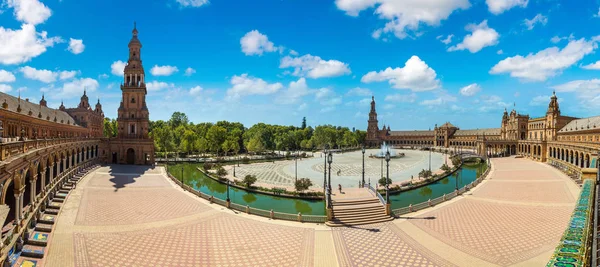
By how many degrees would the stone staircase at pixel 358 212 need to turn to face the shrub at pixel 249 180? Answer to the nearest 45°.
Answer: approximately 135° to its right

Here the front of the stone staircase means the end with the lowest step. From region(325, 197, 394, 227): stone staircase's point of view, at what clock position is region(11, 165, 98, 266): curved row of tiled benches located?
region(11, 165, 98, 266): curved row of tiled benches is roughly at 2 o'clock from region(325, 197, 394, 227): stone staircase.

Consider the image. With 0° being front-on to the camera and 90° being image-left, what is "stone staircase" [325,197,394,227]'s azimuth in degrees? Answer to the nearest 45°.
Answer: approximately 0°

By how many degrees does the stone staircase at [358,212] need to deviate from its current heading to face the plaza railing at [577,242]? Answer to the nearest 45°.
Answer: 0° — it already faces it

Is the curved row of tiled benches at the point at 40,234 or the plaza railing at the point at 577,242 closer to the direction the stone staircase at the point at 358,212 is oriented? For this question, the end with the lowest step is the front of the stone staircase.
the plaza railing

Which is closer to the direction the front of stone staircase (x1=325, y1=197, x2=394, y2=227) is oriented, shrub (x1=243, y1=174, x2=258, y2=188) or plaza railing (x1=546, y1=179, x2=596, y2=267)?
the plaza railing
